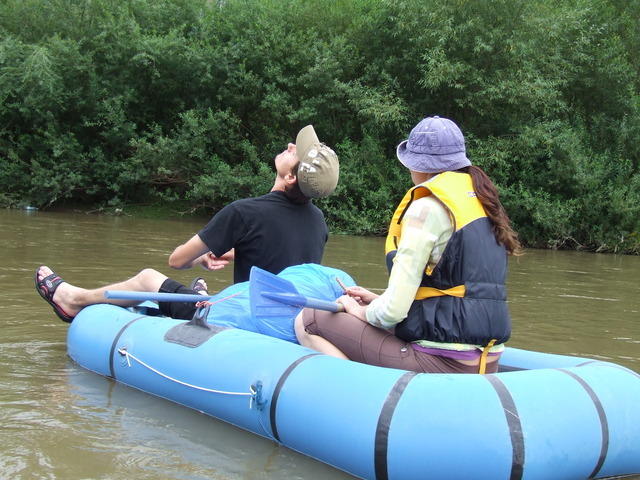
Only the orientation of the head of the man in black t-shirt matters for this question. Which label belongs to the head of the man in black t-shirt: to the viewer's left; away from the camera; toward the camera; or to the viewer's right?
to the viewer's left

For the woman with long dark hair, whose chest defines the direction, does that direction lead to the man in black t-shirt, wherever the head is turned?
yes

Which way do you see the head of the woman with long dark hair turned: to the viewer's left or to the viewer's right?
to the viewer's left

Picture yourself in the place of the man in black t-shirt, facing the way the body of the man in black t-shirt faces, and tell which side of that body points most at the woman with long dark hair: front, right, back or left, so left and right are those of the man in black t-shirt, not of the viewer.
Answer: back

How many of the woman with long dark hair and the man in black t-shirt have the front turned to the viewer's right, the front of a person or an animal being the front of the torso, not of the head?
0

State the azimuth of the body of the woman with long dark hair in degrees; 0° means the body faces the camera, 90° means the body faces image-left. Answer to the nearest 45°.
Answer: approximately 135°

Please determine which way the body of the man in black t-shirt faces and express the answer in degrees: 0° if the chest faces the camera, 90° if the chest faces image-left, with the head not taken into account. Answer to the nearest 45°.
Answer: approximately 135°
